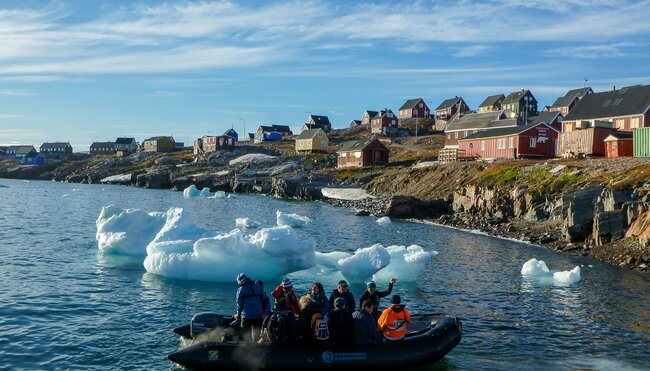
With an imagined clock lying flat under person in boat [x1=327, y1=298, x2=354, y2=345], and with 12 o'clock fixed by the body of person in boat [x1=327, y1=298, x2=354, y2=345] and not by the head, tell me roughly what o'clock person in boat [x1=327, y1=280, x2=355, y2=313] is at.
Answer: person in boat [x1=327, y1=280, x2=355, y2=313] is roughly at 12 o'clock from person in boat [x1=327, y1=298, x2=354, y2=345].

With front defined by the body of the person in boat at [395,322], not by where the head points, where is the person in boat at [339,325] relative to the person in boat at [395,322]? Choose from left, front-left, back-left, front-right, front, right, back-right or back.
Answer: back-left

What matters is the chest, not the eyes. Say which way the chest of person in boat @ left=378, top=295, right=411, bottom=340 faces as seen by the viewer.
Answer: away from the camera

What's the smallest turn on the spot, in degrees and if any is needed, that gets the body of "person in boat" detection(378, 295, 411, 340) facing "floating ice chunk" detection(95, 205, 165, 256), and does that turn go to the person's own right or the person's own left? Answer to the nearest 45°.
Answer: approximately 45° to the person's own left

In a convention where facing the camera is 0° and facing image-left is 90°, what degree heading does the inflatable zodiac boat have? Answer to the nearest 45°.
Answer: approximately 270°

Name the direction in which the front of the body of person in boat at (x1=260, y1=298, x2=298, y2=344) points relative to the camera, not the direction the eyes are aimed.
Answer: away from the camera

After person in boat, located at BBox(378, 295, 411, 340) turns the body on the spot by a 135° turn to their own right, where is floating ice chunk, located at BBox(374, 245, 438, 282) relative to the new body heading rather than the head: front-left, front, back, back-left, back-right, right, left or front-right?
back-left

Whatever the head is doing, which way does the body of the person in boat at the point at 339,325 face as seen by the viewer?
away from the camera

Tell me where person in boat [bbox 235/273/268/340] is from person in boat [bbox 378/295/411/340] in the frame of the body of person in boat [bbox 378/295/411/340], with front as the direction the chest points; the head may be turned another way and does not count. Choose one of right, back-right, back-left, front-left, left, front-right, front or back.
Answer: left

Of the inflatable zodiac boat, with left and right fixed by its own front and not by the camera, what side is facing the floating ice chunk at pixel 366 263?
left

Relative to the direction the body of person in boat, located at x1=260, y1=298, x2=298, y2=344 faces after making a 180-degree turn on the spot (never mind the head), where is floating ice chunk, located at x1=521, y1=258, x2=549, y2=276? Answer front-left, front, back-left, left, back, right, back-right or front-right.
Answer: back-left
